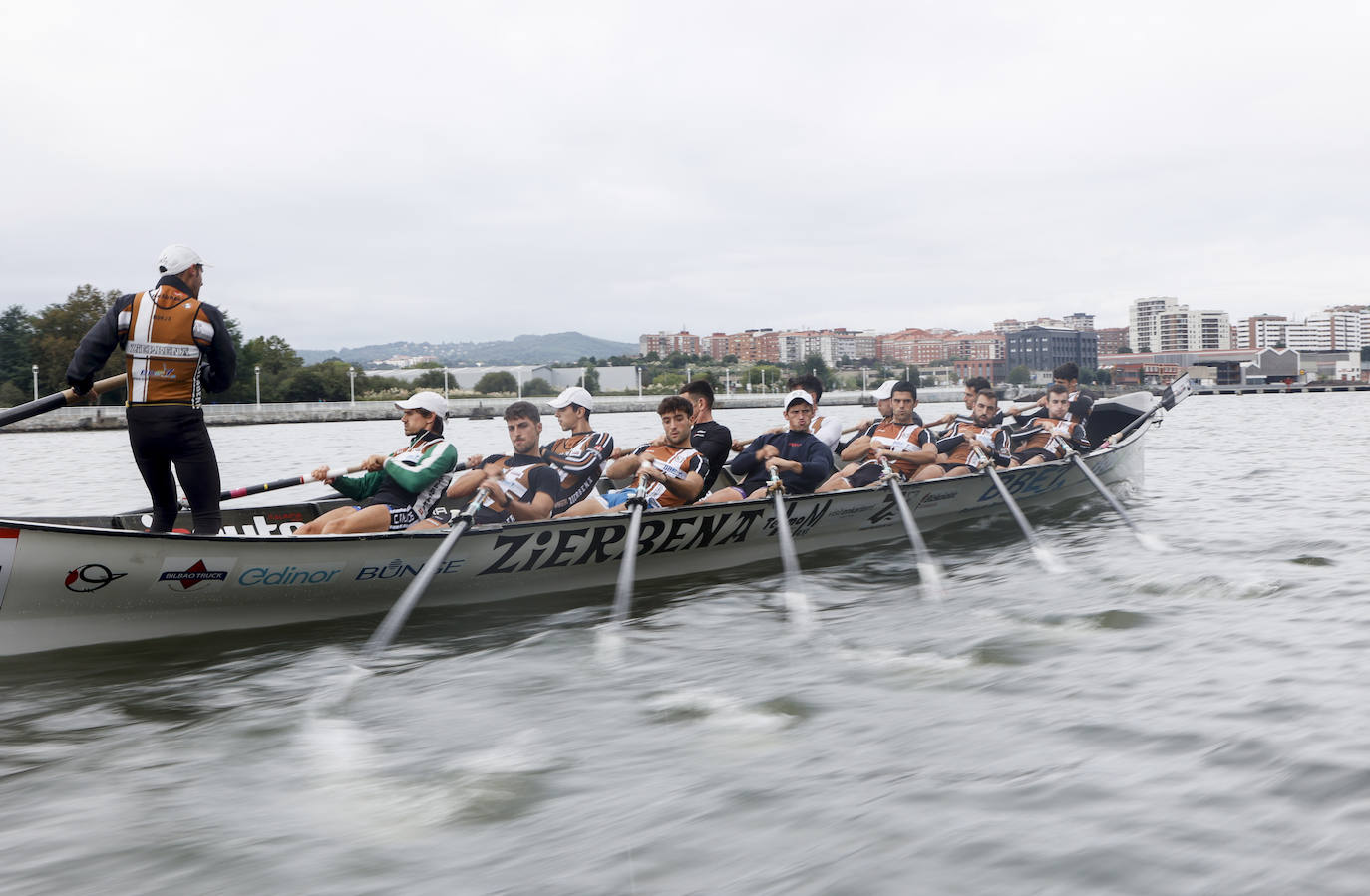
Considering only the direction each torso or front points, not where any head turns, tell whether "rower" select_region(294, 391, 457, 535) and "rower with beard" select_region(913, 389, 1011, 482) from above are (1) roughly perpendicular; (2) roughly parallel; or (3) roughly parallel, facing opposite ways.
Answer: roughly parallel

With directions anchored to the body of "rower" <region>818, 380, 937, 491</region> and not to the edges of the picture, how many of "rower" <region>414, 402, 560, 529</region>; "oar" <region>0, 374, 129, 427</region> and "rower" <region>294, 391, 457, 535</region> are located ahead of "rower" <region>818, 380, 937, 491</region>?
3

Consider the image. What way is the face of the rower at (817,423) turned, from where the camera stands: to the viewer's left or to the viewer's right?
to the viewer's left

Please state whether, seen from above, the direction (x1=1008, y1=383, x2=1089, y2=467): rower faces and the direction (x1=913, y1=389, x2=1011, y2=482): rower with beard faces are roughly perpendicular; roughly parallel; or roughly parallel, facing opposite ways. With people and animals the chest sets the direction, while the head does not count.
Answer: roughly parallel

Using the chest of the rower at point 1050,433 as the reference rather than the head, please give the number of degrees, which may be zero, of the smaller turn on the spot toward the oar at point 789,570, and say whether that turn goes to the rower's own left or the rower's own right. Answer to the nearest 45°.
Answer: approximately 45° to the rower's own left

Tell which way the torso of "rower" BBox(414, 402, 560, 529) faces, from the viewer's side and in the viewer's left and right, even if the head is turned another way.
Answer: facing the viewer and to the left of the viewer

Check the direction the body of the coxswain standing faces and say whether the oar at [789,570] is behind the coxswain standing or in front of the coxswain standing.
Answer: in front

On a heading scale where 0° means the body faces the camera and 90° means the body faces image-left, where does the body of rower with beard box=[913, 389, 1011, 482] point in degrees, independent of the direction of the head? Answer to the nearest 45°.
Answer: approximately 45°

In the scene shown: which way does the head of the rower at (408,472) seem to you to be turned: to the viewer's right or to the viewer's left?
to the viewer's left

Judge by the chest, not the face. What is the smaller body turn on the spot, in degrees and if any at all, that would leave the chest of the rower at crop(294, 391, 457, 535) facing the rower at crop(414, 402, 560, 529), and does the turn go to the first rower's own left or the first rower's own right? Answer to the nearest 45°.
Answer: approximately 135° to the first rower's own right

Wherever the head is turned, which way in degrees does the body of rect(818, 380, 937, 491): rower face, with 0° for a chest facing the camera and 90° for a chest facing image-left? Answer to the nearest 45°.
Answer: approximately 45°

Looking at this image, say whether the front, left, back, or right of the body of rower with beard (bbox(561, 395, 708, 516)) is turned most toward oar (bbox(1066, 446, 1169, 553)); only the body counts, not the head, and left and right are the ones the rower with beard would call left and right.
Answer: back

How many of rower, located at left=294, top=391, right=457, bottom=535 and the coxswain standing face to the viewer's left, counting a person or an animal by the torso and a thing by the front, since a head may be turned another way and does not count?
1

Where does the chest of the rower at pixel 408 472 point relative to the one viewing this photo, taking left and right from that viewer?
facing to the left of the viewer

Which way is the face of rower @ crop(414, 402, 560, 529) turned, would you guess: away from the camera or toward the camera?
toward the camera
